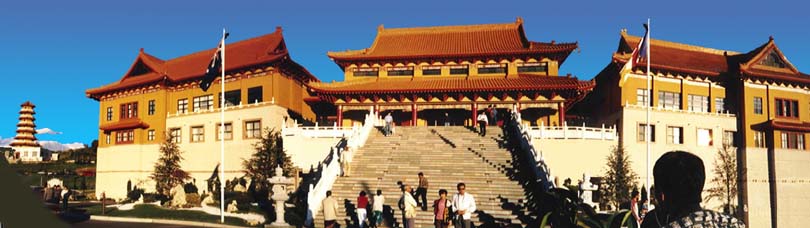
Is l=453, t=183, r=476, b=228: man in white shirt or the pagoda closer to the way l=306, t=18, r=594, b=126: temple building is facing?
the man in white shirt

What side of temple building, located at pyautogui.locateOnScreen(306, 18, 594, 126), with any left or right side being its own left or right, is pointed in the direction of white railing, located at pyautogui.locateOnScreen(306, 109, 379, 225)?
front

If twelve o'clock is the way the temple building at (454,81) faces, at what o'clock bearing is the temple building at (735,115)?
the temple building at (735,115) is roughly at 9 o'clock from the temple building at (454,81).

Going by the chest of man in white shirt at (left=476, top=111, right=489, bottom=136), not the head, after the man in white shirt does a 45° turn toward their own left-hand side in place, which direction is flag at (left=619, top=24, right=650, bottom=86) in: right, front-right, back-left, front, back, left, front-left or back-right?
front

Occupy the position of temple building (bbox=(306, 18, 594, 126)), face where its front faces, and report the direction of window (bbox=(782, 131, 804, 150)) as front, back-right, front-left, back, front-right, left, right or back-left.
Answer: left

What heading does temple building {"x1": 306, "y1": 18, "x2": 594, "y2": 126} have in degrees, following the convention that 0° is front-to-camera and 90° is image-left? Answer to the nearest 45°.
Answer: approximately 0°

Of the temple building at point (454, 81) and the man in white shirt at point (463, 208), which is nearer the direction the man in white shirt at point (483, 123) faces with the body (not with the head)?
the man in white shirt

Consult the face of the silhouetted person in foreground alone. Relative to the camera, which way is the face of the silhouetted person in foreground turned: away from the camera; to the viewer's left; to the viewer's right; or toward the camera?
away from the camera

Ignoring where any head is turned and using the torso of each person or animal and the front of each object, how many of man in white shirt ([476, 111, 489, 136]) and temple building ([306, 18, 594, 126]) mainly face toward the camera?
2

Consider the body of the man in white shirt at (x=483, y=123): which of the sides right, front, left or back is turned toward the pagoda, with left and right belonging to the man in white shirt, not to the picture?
right

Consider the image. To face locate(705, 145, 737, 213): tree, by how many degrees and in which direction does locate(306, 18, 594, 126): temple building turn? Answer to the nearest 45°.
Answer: approximately 90° to its left
